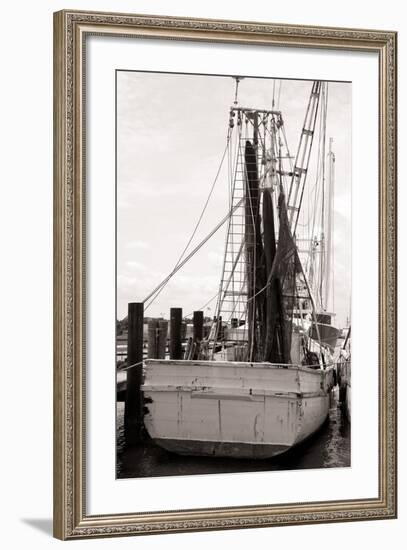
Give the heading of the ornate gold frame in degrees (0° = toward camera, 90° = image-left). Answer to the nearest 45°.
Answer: approximately 315°
